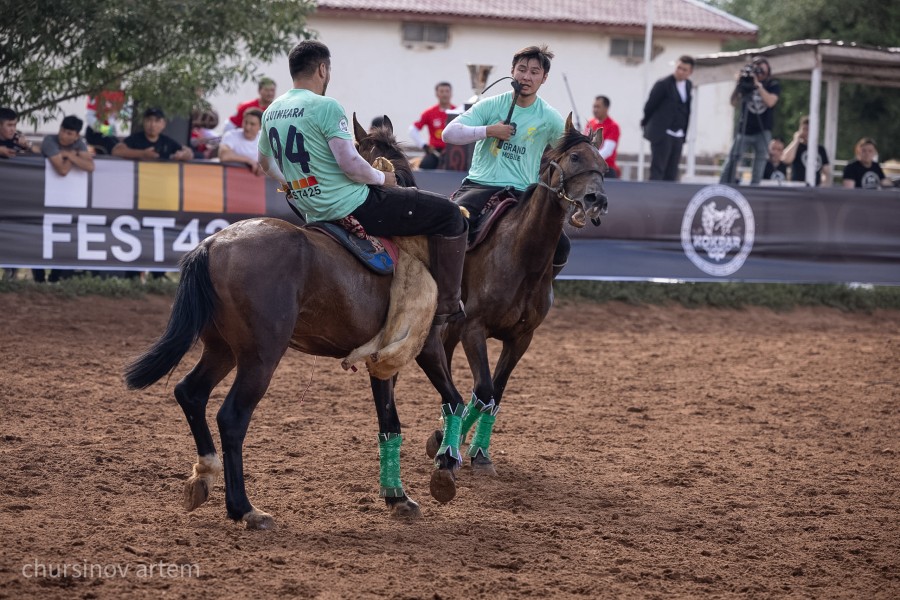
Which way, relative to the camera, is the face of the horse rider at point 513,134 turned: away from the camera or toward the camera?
toward the camera

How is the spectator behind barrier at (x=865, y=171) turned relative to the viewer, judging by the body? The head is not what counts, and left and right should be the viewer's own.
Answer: facing the viewer

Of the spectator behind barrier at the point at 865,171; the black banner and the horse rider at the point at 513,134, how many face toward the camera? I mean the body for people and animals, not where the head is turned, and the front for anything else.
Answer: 3

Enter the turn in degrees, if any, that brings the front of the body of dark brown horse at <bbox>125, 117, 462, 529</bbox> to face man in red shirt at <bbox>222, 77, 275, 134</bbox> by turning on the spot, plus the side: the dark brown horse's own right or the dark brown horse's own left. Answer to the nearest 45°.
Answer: approximately 45° to the dark brown horse's own left

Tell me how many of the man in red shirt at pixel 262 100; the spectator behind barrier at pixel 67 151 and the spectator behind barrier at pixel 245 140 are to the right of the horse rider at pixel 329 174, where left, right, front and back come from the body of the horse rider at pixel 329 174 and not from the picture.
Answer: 0

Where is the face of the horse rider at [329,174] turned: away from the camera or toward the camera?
away from the camera

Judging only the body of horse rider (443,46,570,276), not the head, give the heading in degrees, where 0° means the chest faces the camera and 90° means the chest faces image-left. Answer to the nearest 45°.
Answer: approximately 0°

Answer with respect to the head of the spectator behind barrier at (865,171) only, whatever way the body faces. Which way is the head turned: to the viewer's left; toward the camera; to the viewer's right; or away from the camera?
toward the camera

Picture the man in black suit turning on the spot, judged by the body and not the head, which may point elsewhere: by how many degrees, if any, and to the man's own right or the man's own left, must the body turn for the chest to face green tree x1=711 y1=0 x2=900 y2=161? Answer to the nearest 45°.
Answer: approximately 135° to the man's own left

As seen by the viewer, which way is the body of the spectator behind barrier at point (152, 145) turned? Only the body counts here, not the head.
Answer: toward the camera

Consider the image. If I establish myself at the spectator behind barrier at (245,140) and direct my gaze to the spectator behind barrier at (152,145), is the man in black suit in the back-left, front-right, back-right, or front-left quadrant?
back-right

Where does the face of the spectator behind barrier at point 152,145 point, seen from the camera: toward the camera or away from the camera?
toward the camera

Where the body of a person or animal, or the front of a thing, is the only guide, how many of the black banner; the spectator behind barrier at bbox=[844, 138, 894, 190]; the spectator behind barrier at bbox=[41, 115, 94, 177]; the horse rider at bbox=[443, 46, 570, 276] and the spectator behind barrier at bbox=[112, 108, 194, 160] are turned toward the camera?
5

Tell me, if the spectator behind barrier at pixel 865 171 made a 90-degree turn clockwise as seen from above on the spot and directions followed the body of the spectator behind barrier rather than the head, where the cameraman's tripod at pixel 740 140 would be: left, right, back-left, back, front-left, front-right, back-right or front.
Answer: front-left

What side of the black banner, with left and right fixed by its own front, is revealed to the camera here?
front

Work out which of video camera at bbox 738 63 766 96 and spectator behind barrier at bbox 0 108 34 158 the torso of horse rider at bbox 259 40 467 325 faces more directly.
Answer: the video camera

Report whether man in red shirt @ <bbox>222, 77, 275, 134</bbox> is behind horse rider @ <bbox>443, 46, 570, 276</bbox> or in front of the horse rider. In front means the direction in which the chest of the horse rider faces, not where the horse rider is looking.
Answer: behind

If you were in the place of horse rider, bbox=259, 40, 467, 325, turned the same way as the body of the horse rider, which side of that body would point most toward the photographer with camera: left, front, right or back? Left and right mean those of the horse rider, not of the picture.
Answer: front

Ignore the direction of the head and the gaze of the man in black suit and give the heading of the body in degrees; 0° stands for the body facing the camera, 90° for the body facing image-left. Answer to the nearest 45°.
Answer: approximately 315°
